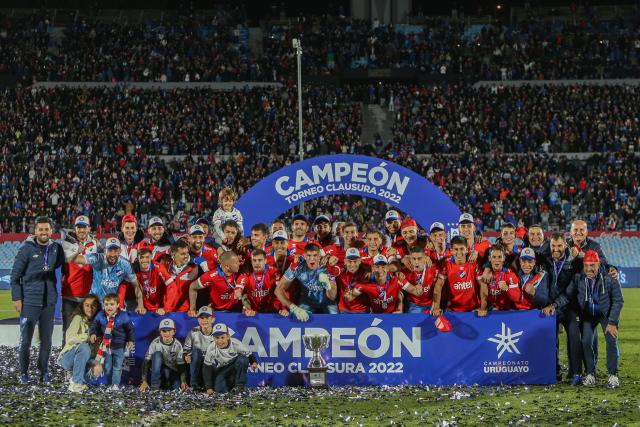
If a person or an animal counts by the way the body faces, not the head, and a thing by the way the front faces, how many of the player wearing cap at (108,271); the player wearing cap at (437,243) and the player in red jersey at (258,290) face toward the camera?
3

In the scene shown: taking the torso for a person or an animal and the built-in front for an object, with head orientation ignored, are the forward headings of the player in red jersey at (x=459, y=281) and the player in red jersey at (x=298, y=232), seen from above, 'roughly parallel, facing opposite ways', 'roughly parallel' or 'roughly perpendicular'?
roughly parallel

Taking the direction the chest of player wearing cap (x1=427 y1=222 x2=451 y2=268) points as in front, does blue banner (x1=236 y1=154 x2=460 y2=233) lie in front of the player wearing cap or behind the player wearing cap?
behind

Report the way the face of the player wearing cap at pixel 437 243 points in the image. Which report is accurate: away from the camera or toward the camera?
toward the camera

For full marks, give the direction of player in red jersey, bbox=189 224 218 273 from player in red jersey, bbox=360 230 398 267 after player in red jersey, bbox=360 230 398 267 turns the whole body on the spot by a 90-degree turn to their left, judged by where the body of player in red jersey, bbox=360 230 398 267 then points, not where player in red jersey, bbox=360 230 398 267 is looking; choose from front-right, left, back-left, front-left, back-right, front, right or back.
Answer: back

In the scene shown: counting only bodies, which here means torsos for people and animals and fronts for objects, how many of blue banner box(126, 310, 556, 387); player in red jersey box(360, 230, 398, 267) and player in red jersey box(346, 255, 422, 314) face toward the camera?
3

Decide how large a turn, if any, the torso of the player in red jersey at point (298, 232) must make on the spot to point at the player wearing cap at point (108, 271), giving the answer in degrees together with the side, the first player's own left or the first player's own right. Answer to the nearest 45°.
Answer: approximately 90° to the first player's own right

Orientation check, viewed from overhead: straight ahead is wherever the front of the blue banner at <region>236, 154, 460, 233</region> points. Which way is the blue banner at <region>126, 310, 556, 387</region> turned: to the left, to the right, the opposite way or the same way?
the same way

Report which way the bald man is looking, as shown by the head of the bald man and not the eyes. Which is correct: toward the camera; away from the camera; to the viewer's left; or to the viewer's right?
toward the camera

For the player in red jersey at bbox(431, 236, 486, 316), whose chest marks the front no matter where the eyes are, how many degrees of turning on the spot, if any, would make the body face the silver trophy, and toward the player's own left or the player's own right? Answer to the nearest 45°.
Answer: approximately 90° to the player's own right

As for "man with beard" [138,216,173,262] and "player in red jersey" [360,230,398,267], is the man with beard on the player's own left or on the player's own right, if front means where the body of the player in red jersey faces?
on the player's own right

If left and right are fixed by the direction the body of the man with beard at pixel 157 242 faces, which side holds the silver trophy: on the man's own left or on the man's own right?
on the man's own left

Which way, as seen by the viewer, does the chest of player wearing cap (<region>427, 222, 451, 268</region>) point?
toward the camera

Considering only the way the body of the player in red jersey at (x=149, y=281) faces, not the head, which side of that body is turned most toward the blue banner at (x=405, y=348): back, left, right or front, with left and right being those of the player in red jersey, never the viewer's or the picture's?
left

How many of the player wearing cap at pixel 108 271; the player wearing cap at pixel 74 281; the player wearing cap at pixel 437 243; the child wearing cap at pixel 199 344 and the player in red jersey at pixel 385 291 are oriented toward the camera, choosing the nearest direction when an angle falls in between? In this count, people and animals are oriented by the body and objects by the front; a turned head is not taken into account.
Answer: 5

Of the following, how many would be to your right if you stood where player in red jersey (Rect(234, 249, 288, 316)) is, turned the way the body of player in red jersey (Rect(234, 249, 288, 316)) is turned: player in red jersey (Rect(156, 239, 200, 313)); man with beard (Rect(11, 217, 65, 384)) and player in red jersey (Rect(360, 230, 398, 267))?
2

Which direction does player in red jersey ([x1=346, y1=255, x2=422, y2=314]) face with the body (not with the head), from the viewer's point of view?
toward the camera

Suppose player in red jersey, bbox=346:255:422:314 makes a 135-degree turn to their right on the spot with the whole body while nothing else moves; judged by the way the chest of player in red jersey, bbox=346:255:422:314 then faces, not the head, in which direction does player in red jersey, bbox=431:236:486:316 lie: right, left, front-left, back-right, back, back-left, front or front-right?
back-right

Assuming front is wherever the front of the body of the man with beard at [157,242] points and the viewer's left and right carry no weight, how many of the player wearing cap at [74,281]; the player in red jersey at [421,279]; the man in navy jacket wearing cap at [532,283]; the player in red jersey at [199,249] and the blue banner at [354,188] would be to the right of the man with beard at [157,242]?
1

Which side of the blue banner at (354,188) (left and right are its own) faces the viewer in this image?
front
